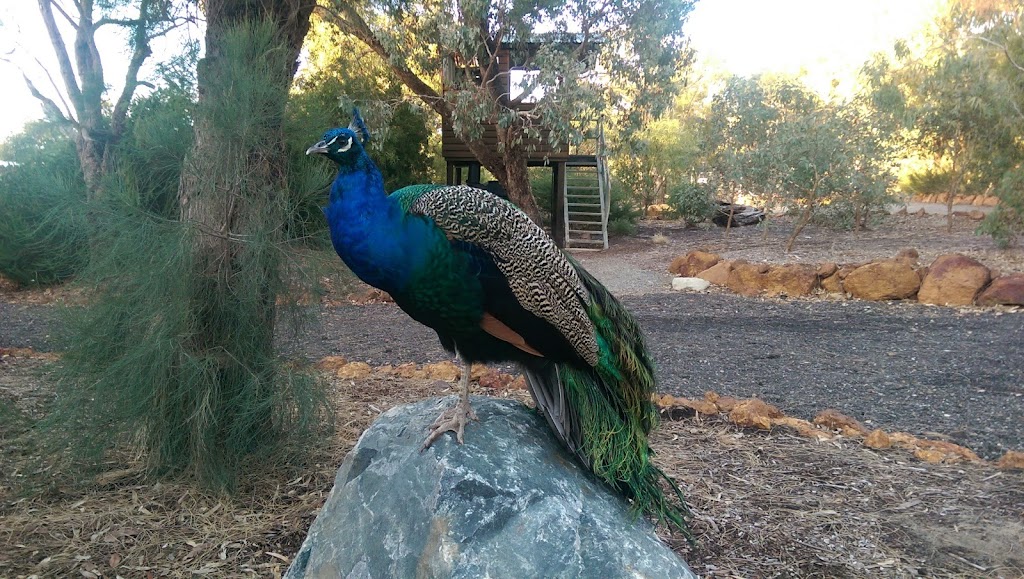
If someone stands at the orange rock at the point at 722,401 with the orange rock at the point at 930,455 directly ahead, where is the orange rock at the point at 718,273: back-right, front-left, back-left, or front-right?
back-left

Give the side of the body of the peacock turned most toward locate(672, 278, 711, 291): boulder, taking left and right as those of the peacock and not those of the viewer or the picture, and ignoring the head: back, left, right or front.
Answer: right

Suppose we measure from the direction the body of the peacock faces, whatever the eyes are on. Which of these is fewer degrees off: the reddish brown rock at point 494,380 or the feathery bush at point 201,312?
the feathery bush

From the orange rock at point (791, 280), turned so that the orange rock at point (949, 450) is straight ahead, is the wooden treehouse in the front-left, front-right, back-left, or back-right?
back-right

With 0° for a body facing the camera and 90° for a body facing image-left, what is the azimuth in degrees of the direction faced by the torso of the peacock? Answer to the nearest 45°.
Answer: approximately 90°

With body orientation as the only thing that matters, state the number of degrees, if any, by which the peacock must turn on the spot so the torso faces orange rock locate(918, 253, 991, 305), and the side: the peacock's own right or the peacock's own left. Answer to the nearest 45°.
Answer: approximately 135° to the peacock's own right

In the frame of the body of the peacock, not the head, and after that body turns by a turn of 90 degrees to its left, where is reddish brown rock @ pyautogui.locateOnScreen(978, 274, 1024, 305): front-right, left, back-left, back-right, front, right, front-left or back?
back-left

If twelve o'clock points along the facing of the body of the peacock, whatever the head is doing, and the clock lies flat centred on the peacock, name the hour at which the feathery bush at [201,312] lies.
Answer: The feathery bush is roughly at 1 o'clock from the peacock.

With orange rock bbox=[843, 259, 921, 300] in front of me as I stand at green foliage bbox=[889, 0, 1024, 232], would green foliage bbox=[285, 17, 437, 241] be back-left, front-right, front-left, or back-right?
front-right

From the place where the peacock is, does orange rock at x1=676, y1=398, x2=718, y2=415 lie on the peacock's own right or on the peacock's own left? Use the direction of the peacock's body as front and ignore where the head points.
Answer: on the peacock's own right

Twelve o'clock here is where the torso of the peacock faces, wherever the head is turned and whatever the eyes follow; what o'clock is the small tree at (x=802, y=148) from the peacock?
The small tree is roughly at 4 o'clock from the peacock.

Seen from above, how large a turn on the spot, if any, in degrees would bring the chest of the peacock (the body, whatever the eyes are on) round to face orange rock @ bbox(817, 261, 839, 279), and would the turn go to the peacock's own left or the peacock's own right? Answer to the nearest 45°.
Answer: approximately 135° to the peacock's own right

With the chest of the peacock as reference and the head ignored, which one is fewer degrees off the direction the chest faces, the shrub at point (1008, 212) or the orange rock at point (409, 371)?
the orange rock

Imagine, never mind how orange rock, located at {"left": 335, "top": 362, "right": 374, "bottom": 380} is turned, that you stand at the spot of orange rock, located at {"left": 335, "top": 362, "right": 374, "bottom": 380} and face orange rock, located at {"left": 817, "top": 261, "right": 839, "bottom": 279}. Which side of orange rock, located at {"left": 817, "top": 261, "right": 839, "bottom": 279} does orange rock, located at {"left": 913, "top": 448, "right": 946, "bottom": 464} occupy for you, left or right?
right

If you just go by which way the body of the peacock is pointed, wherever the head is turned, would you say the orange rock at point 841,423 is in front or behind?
behind

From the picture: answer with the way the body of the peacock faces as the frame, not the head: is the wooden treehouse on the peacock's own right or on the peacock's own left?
on the peacock's own right

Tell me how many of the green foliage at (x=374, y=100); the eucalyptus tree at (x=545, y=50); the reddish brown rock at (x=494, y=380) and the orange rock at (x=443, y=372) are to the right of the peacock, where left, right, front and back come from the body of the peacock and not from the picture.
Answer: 4

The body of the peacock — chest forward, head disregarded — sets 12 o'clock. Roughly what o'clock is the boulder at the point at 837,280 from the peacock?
The boulder is roughly at 4 o'clock from the peacock.

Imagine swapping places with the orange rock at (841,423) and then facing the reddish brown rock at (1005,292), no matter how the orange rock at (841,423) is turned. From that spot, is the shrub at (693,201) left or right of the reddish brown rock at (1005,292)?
left

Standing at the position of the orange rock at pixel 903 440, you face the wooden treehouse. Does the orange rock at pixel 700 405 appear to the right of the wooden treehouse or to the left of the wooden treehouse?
left
